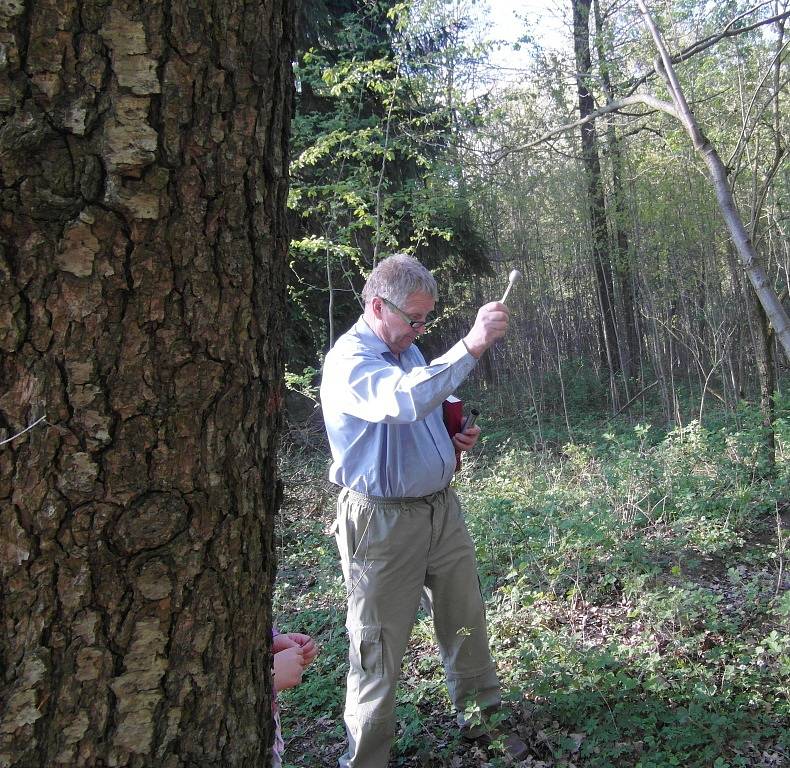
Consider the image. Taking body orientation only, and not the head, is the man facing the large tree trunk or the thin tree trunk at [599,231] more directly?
the large tree trunk
